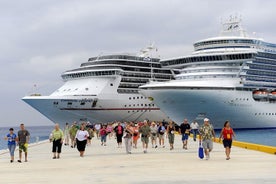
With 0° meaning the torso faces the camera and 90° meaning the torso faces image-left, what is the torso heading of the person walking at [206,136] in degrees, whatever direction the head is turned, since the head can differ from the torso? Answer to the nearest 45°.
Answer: approximately 0°
